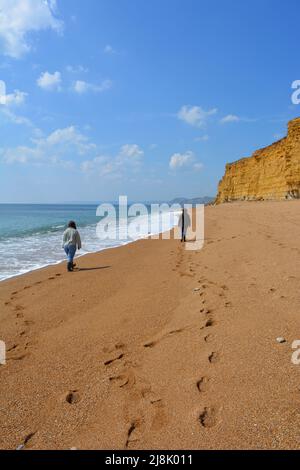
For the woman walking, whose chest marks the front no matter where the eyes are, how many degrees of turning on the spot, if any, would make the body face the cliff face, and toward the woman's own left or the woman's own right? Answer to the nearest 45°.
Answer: approximately 45° to the woman's own right

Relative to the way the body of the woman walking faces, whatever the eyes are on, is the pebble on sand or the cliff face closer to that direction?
the cliff face

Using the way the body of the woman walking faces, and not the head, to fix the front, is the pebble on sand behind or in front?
behind

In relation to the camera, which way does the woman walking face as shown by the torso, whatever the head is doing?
away from the camera

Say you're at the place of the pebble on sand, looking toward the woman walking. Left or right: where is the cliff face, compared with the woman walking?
right
